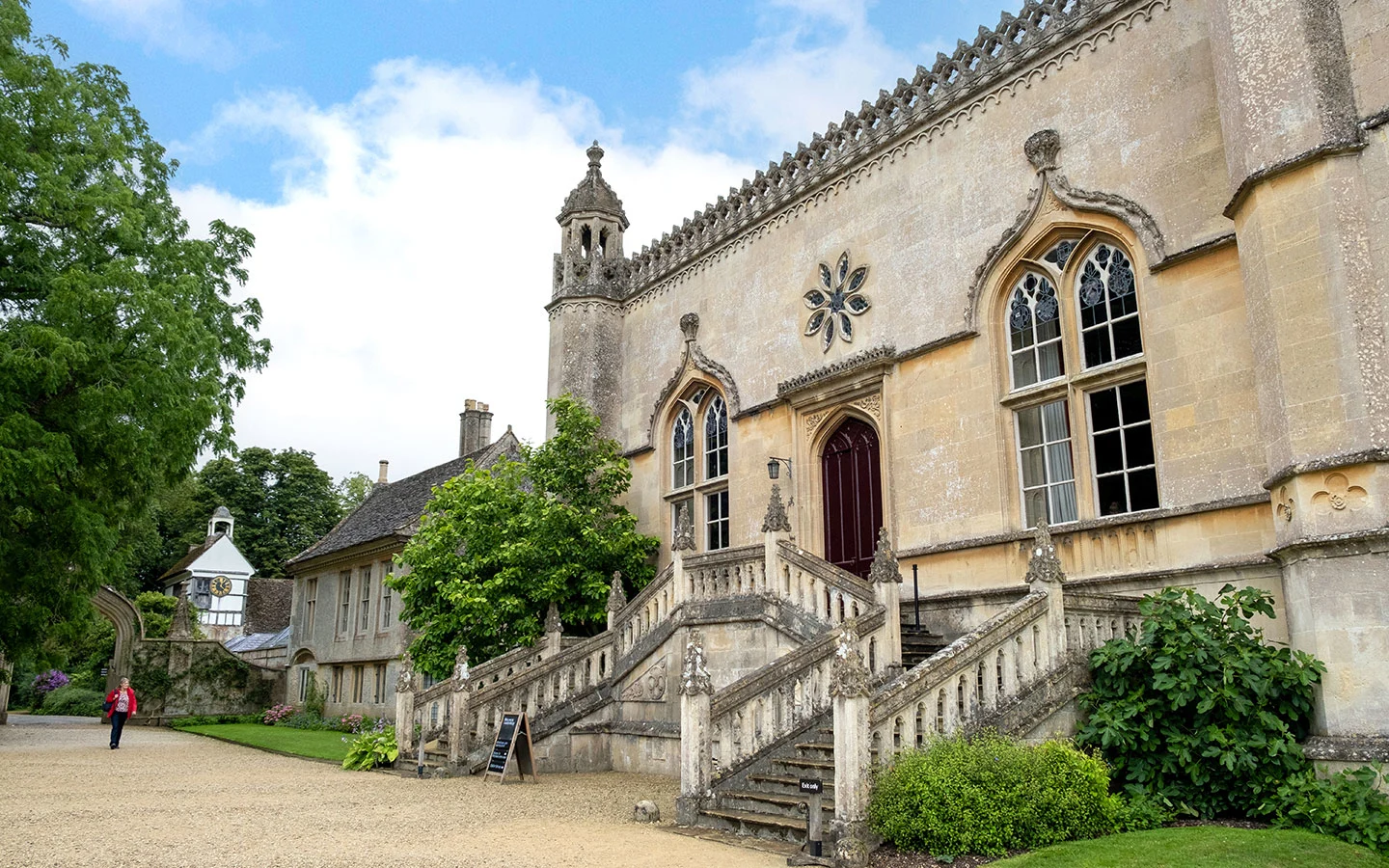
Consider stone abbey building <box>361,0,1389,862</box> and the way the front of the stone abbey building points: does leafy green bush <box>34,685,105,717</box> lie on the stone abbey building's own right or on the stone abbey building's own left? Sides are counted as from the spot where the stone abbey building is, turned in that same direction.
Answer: on the stone abbey building's own right

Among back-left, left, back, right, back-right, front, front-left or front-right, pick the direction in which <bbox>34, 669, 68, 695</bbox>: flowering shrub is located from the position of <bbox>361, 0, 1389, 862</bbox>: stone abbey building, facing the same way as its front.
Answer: right

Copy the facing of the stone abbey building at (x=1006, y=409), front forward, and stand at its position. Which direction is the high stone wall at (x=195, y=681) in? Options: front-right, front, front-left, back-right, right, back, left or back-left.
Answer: right

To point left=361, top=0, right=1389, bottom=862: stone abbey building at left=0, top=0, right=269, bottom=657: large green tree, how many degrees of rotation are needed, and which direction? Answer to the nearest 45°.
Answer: approximately 45° to its right

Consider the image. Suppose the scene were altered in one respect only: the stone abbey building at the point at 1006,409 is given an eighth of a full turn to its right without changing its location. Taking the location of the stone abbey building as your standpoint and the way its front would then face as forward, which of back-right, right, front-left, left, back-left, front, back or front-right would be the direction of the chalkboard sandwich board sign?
front

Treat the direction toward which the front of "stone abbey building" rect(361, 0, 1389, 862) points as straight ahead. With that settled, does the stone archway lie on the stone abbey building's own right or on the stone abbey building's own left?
on the stone abbey building's own right

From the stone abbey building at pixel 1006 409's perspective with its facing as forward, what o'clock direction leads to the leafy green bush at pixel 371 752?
The leafy green bush is roughly at 2 o'clock from the stone abbey building.
